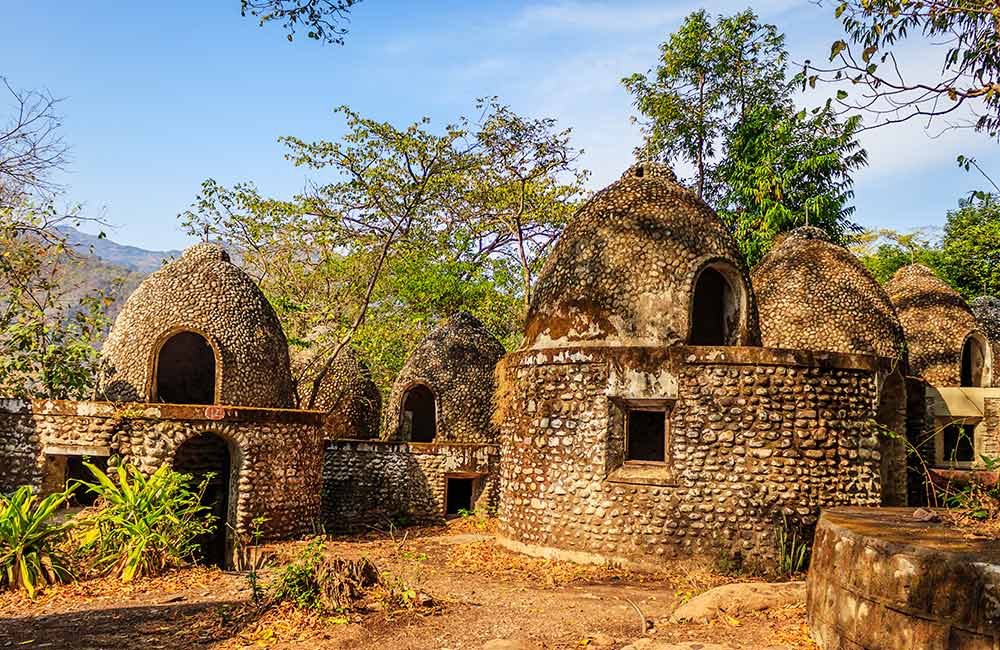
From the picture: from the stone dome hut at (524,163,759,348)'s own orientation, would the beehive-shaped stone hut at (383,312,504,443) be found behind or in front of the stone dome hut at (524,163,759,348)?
behind

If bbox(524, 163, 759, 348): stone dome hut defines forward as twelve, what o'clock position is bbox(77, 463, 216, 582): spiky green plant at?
The spiky green plant is roughly at 4 o'clock from the stone dome hut.

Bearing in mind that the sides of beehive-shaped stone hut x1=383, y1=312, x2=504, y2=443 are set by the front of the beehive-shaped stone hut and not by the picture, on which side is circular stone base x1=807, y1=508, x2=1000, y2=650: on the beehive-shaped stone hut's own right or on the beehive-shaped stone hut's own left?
on the beehive-shaped stone hut's own left

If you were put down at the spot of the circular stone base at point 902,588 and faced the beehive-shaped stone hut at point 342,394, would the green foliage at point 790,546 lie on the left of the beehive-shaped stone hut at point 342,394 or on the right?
right

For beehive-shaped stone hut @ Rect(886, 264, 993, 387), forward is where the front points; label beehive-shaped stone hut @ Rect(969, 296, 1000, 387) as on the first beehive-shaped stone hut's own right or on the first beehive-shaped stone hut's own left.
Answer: on the first beehive-shaped stone hut's own left

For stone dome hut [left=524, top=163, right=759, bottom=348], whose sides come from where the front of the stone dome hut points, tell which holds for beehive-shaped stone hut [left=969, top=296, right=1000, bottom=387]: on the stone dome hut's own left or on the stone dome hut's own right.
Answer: on the stone dome hut's own left

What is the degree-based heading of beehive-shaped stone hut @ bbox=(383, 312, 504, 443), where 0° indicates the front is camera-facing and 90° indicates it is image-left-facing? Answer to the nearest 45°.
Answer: approximately 45°

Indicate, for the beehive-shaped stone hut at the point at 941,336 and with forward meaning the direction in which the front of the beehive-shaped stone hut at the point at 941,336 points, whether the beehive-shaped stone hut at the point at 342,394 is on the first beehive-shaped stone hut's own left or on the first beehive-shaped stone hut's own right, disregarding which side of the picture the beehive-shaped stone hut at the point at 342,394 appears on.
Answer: on the first beehive-shaped stone hut's own right

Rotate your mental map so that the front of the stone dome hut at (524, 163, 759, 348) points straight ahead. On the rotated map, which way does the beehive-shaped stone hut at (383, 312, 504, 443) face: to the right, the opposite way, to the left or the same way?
to the right

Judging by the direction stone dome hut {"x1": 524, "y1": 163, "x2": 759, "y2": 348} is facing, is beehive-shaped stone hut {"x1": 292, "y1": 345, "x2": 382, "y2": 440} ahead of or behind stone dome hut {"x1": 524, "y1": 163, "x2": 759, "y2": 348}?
behind
